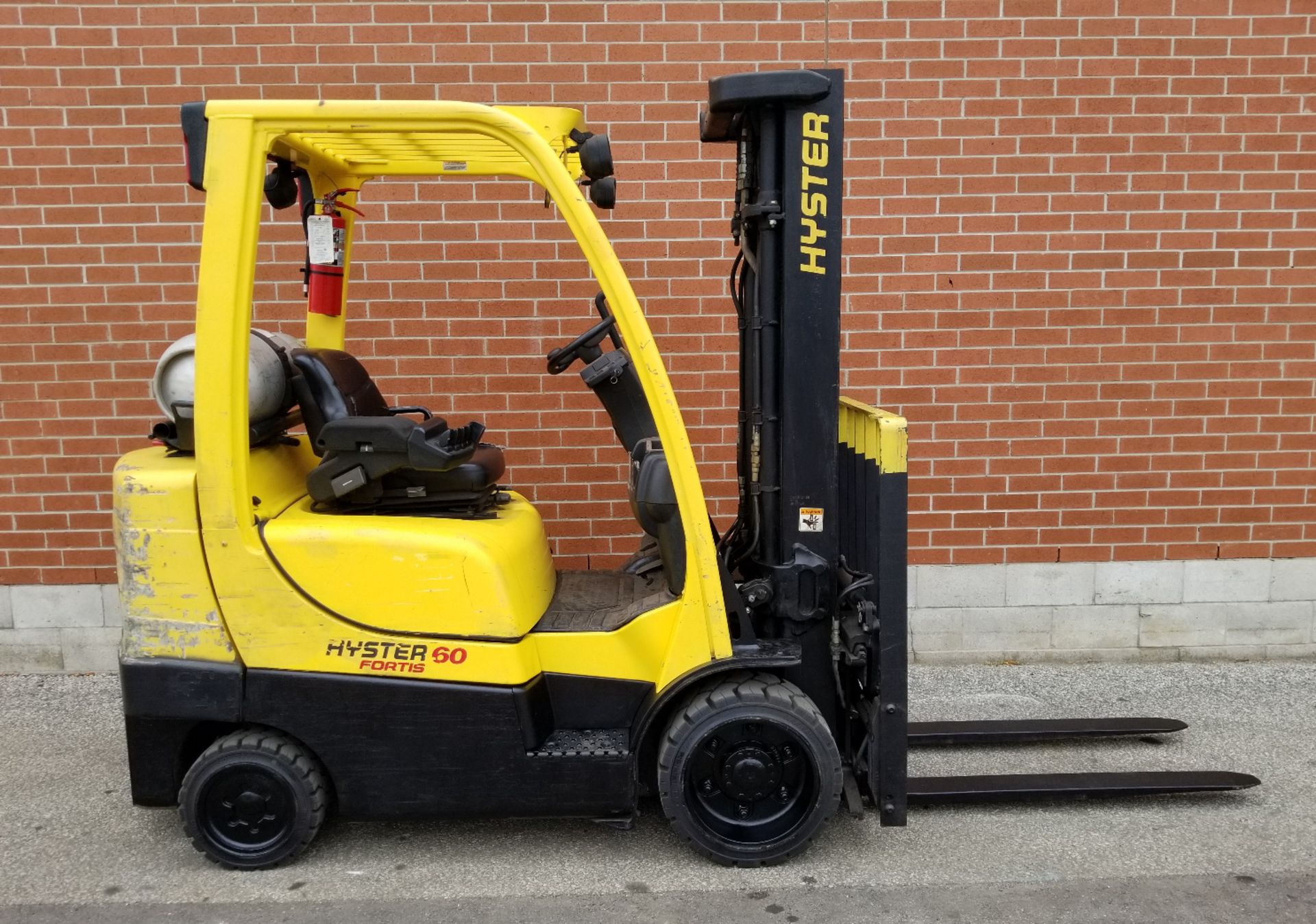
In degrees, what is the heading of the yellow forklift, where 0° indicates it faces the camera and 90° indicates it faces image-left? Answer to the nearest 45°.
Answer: approximately 270°
